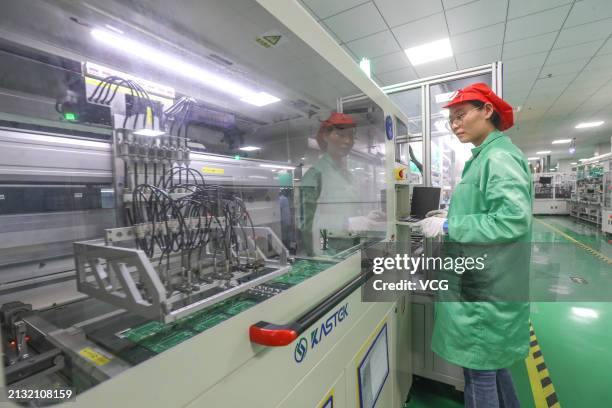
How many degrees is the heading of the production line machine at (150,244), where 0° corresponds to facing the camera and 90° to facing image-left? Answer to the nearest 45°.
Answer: approximately 315°

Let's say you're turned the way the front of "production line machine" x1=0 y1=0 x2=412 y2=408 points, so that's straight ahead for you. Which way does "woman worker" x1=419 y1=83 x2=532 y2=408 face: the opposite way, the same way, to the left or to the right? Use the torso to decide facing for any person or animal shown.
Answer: the opposite way

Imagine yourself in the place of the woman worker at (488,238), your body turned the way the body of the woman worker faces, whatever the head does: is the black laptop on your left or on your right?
on your right

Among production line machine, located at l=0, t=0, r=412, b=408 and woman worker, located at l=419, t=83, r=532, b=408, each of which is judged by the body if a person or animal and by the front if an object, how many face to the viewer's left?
1

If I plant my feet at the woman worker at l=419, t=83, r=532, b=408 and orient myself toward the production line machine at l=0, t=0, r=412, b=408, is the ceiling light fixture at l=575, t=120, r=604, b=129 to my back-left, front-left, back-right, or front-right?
back-right

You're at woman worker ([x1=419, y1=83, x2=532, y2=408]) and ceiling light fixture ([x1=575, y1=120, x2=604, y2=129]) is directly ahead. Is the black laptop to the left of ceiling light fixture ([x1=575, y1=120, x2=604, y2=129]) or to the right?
left

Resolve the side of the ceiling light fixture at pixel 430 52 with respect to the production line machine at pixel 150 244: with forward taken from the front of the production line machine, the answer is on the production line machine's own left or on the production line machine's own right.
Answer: on the production line machine's own left

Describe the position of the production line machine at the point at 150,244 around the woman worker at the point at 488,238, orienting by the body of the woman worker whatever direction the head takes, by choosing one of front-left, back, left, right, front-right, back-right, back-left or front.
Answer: front-left

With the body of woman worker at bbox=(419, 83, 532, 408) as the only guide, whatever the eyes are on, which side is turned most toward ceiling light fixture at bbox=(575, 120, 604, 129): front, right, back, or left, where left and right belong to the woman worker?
right

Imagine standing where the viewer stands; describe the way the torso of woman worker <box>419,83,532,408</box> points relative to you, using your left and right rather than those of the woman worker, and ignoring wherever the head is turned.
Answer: facing to the left of the viewer
